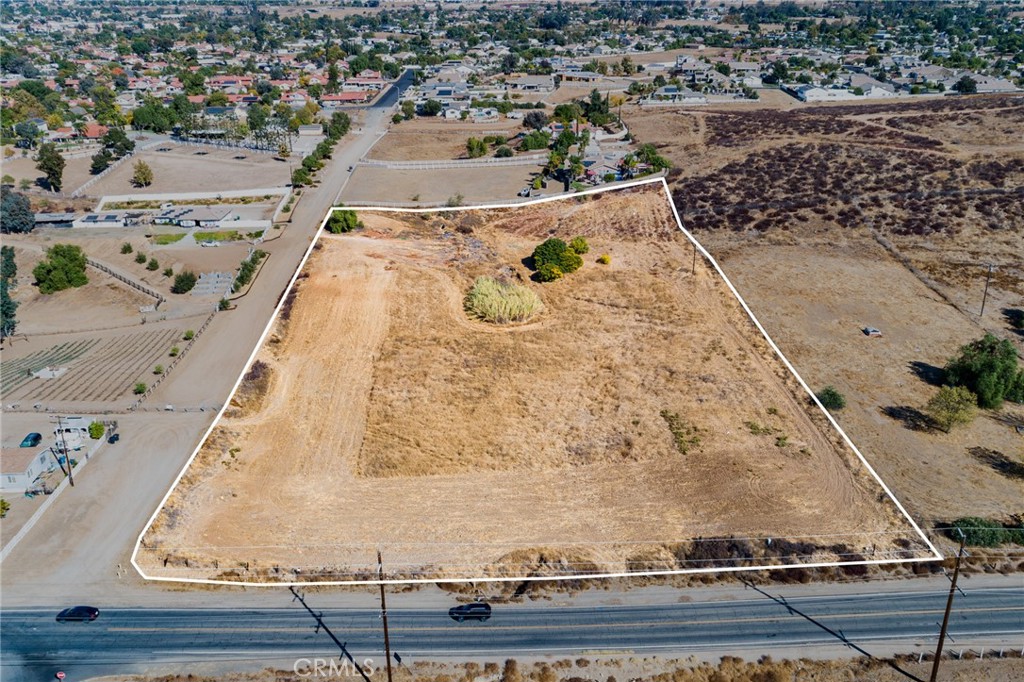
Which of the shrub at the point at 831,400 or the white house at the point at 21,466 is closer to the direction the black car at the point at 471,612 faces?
the white house

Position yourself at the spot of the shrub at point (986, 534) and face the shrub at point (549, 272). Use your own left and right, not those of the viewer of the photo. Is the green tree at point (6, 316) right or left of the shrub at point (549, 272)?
left

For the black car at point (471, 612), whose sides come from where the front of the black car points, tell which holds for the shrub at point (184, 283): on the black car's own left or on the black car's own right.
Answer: on the black car's own right

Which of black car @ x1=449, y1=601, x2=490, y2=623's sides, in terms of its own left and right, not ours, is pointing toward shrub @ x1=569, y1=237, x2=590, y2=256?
right

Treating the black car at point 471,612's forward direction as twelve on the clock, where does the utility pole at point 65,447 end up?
The utility pole is roughly at 1 o'clock from the black car.

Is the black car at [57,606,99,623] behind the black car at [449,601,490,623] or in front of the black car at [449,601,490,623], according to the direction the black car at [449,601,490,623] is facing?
in front

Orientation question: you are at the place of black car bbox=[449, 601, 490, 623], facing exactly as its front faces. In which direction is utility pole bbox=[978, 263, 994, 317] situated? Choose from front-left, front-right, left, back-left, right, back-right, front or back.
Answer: back-right

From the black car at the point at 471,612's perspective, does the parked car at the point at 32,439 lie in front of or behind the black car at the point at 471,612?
in front

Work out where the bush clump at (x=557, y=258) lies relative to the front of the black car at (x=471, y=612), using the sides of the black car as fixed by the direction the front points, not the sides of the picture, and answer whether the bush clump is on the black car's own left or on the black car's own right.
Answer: on the black car's own right

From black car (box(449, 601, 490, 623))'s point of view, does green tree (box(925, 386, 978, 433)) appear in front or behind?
behind

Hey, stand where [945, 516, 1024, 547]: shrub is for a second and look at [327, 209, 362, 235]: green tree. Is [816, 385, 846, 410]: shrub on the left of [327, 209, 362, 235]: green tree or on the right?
right

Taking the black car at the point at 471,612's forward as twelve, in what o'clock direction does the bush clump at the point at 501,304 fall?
The bush clump is roughly at 3 o'clock from the black car.

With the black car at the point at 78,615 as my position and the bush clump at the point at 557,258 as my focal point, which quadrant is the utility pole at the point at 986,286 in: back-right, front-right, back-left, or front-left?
front-right

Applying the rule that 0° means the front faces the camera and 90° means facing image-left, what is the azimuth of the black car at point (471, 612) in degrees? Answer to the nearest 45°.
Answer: approximately 90°

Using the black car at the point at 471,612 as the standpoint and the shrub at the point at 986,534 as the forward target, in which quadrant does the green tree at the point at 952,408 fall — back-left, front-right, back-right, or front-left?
front-left

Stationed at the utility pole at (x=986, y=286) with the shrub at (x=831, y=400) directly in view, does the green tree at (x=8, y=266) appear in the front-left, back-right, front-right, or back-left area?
front-right

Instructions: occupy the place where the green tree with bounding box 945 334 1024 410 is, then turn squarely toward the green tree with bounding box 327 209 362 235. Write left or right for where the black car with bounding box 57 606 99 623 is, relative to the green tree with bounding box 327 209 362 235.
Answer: left

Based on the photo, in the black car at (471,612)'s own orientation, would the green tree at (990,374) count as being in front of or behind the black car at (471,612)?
behind
